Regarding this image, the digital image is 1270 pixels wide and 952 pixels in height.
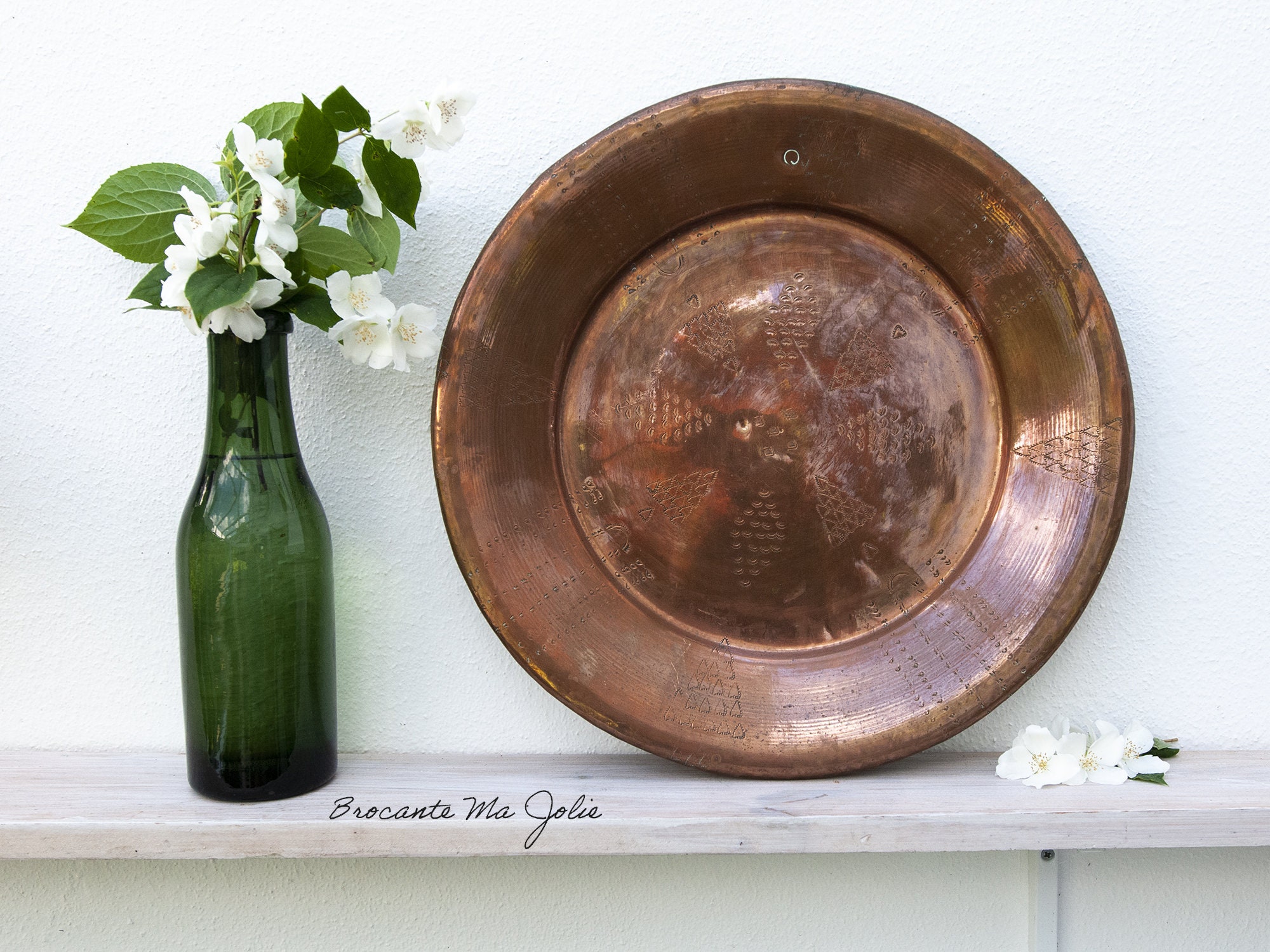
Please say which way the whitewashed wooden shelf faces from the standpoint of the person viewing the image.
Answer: facing the viewer
